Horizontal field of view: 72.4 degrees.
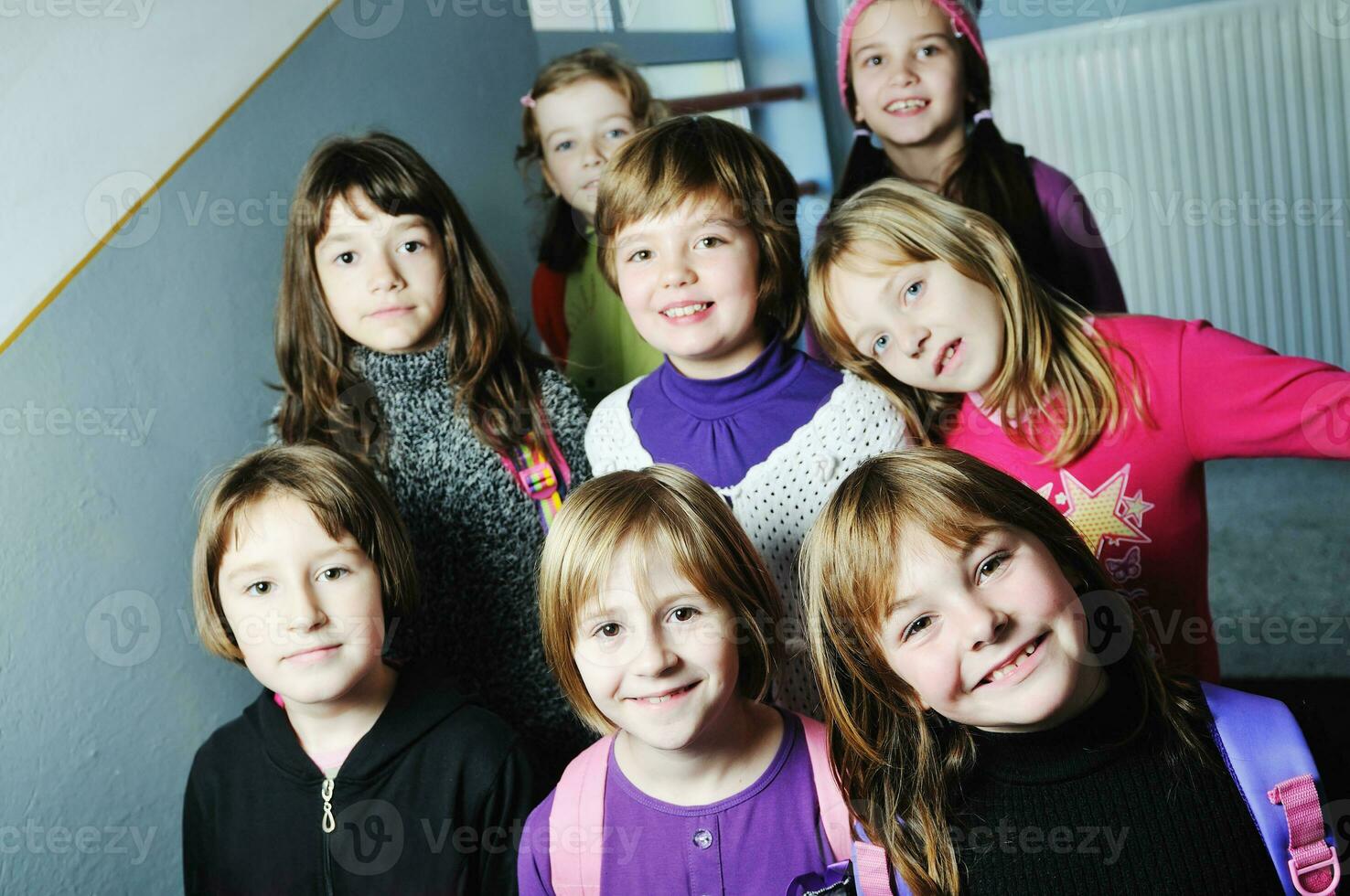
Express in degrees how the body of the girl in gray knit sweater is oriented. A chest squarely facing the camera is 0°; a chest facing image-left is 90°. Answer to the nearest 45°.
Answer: approximately 0°

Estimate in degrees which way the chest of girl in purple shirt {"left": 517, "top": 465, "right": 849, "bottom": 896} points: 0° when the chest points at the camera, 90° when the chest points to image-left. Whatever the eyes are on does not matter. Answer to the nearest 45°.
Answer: approximately 0°

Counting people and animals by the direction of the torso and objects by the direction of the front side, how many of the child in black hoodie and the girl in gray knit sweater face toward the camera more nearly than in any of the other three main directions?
2

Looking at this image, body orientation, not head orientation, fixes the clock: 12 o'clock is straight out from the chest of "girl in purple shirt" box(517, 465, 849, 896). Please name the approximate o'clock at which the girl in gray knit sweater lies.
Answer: The girl in gray knit sweater is roughly at 5 o'clock from the girl in purple shirt.

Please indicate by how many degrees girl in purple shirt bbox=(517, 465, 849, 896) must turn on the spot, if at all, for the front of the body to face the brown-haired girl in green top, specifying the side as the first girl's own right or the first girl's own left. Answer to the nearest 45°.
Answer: approximately 180°

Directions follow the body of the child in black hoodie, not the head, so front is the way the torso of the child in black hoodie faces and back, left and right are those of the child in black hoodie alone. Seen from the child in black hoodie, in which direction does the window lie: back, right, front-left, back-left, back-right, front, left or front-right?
back-left

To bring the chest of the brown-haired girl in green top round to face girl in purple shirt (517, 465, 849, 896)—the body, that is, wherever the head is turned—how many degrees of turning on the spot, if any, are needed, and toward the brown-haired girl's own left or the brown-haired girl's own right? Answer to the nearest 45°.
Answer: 0° — they already face them

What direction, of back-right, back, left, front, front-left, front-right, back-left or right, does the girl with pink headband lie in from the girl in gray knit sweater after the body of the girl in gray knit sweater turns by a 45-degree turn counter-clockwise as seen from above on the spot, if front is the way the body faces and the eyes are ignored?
front-left
